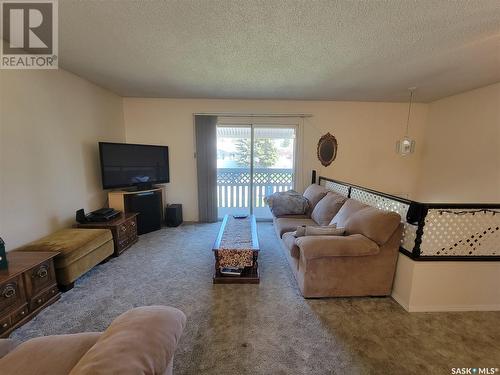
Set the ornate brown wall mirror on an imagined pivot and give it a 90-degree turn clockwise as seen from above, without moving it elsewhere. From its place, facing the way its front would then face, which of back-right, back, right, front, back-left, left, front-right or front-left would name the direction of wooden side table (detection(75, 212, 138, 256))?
front-left

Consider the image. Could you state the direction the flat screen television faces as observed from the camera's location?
facing the viewer and to the right of the viewer

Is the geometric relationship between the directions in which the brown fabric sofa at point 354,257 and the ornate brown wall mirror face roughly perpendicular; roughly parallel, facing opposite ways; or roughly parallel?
roughly perpendicular

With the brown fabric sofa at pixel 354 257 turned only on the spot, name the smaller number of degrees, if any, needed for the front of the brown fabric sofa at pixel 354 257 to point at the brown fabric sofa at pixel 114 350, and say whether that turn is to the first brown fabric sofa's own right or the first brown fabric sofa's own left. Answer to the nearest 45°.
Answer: approximately 45° to the first brown fabric sofa's own left

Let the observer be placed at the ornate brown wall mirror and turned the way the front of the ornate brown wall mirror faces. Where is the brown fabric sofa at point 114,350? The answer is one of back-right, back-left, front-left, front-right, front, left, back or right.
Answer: front

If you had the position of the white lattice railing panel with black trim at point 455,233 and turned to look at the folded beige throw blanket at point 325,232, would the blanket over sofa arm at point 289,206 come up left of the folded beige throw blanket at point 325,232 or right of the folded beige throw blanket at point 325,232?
right

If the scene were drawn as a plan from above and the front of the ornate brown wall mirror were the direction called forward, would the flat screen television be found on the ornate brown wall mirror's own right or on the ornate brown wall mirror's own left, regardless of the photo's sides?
on the ornate brown wall mirror's own right

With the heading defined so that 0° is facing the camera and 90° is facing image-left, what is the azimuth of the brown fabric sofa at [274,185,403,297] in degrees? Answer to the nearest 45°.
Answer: approximately 90°

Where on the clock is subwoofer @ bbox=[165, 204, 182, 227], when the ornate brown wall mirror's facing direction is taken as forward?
The subwoofer is roughly at 2 o'clock from the ornate brown wall mirror.

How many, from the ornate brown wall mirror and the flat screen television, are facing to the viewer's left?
0

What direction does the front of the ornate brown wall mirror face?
toward the camera

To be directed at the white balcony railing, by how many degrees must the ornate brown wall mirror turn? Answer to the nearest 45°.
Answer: approximately 90° to its right

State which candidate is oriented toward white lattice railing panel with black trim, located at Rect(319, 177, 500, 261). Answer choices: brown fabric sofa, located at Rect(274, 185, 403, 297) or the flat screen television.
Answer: the flat screen television

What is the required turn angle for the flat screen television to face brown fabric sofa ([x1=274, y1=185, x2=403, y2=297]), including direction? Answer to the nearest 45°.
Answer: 0° — it already faces it

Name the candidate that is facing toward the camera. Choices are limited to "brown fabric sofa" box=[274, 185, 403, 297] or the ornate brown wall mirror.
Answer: the ornate brown wall mirror
